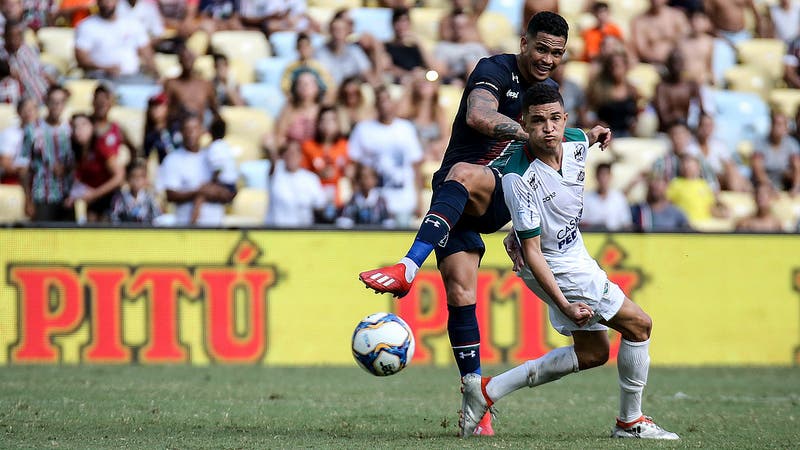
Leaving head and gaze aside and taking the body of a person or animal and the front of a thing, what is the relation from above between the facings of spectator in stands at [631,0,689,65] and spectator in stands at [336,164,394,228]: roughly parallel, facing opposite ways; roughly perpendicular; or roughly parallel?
roughly parallel

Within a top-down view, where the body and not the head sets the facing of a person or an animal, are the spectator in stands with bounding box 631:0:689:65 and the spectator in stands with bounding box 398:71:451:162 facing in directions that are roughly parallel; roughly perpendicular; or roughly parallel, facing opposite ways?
roughly parallel

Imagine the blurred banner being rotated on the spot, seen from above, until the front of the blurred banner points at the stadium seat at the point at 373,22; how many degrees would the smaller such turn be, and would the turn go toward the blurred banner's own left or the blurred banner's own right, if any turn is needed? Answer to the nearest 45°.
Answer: approximately 180°

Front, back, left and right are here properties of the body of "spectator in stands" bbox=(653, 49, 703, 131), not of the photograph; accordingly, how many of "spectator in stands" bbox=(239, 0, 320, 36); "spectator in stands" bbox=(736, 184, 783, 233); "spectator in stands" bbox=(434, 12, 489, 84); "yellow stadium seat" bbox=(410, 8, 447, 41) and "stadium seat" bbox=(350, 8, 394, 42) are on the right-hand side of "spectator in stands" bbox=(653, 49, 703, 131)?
4

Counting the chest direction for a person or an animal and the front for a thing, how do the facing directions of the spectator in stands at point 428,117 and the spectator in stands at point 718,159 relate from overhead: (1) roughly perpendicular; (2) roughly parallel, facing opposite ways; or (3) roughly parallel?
roughly parallel

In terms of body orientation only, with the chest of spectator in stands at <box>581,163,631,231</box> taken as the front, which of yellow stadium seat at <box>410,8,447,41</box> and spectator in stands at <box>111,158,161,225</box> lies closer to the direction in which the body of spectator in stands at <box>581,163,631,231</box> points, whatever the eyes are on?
the spectator in stands

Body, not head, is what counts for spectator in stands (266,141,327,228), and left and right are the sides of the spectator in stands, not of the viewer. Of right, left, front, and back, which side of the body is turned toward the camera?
front

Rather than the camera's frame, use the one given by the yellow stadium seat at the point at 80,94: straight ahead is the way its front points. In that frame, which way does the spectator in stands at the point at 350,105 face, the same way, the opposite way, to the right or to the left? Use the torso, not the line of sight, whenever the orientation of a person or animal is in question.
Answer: the same way

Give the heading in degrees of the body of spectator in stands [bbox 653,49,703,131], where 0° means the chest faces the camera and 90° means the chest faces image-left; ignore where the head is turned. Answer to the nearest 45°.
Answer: approximately 0°

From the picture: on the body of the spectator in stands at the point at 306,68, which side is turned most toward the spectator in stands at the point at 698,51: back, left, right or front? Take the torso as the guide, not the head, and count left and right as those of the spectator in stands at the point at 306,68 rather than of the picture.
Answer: left

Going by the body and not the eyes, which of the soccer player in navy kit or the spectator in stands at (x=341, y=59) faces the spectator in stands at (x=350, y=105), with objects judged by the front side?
the spectator in stands at (x=341, y=59)

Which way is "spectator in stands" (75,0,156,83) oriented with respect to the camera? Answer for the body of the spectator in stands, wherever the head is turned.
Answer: toward the camera

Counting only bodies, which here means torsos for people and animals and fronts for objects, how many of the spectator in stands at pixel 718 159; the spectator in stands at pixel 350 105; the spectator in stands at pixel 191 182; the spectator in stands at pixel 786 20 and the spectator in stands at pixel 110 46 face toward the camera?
5

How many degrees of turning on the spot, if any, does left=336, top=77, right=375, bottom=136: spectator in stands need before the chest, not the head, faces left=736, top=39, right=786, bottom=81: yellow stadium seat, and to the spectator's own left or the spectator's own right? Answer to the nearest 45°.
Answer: approximately 135° to the spectator's own left

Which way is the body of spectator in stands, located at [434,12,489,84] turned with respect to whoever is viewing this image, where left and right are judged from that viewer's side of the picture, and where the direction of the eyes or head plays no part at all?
facing the viewer

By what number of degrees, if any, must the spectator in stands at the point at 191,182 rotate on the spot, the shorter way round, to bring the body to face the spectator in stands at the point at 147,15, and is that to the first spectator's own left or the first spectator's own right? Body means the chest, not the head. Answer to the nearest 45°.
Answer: approximately 180°

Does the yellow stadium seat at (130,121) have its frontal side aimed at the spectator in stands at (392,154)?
no

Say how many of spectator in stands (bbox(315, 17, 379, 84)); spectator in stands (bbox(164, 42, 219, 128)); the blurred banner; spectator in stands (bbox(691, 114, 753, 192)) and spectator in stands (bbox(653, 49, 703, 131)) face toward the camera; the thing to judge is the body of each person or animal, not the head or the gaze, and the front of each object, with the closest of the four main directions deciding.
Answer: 5

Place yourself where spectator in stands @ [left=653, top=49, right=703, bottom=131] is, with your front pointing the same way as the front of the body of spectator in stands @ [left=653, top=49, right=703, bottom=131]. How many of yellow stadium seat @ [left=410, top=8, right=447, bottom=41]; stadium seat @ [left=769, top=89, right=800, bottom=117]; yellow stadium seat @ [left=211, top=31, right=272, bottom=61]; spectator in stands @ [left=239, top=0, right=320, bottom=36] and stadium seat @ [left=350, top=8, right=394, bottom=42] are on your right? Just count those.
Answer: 4

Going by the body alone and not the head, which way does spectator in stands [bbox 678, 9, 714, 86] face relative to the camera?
toward the camera
